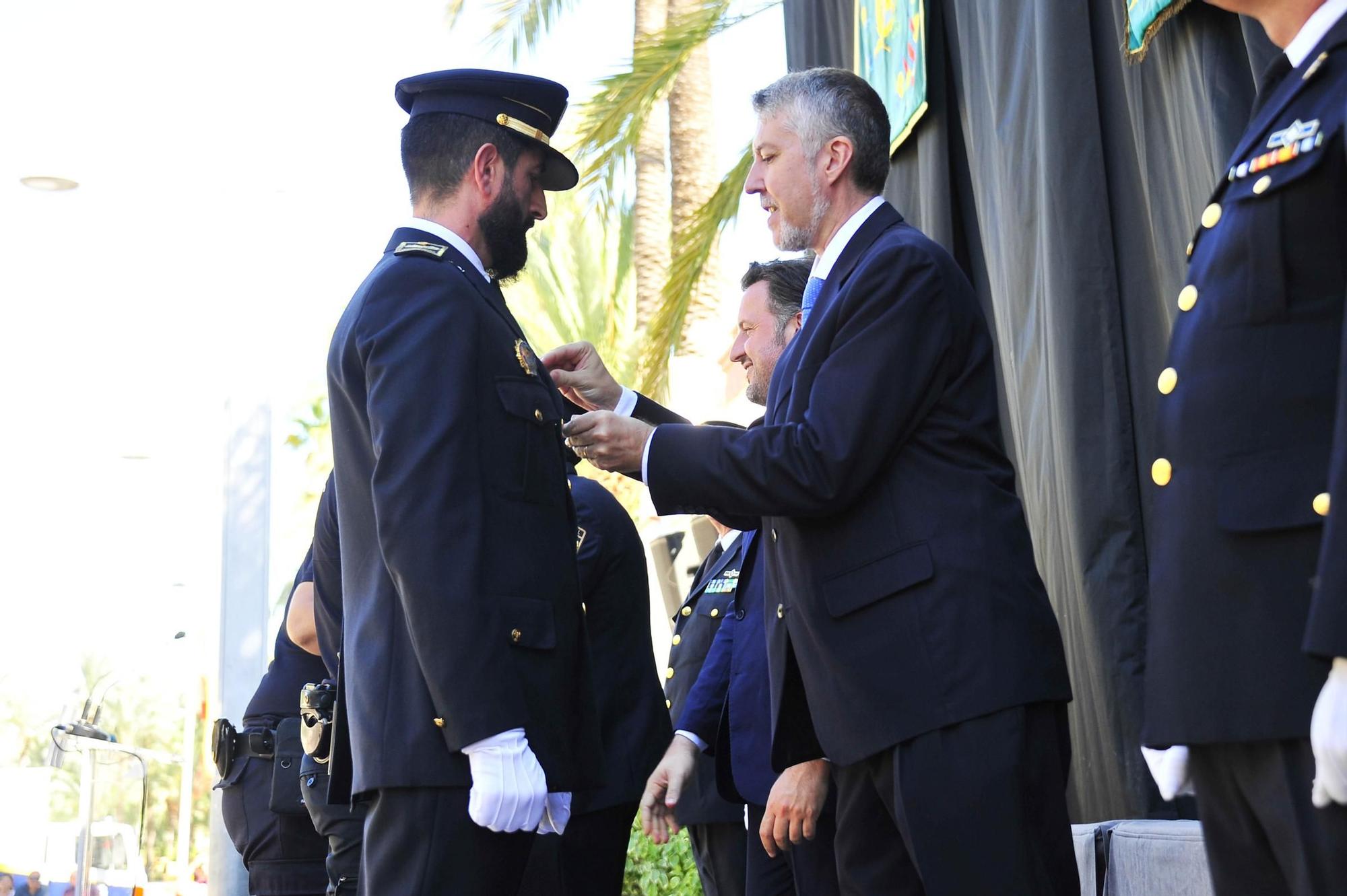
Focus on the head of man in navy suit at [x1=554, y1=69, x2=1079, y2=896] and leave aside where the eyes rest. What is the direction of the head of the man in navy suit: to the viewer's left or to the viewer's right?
to the viewer's left

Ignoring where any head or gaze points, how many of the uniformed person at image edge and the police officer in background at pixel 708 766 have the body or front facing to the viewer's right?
0

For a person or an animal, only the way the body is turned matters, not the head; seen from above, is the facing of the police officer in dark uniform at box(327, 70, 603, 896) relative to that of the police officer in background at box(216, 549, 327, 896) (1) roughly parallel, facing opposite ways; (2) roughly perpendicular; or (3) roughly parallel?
roughly parallel

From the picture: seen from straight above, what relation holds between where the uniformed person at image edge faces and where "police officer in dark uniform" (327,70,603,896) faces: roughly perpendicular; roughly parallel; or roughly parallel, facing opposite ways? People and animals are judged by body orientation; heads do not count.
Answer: roughly parallel, facing opposite ways

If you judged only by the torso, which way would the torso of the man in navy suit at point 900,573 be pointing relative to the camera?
to the viewer's left

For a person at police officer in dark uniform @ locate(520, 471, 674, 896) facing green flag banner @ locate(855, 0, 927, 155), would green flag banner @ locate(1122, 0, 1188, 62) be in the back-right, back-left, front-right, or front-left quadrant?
front-right

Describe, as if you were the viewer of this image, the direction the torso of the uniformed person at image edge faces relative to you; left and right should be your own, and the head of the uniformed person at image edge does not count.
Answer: facing the viewer and to the left of the viewer

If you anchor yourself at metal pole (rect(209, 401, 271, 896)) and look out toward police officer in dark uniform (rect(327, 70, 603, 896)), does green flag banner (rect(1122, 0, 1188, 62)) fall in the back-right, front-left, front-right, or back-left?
front-left

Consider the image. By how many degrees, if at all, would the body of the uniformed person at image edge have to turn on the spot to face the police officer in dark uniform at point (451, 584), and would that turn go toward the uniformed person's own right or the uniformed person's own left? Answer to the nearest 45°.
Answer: approximately 45° to the uniformed person's own right

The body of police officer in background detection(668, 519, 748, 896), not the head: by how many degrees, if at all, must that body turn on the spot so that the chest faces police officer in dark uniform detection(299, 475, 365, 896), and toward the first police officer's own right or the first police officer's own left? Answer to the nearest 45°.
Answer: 0° — they already face them

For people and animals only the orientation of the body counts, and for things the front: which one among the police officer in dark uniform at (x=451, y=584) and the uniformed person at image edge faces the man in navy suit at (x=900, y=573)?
the police officer in dark uniform

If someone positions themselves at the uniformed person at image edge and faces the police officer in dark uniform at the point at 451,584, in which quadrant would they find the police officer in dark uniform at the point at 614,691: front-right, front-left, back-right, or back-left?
front-right

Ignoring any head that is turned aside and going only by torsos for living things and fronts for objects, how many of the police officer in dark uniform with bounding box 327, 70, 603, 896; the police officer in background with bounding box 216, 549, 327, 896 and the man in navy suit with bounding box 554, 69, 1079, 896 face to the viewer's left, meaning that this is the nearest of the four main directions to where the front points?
1

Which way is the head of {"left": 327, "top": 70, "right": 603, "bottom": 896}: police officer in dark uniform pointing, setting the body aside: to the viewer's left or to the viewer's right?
to the viewer's right

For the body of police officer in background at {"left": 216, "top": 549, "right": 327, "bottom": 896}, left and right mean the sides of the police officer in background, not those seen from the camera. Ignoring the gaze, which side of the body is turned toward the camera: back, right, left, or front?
right

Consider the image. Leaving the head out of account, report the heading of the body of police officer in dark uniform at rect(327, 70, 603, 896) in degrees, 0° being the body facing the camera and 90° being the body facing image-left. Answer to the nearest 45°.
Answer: approximately 270°
